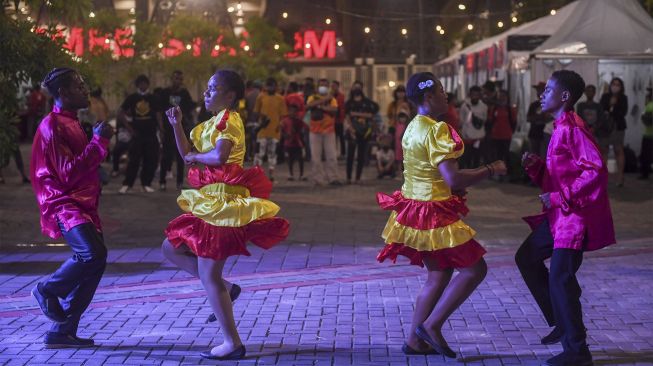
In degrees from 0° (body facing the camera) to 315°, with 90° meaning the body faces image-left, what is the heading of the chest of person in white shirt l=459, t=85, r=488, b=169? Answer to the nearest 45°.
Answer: approximately 0°

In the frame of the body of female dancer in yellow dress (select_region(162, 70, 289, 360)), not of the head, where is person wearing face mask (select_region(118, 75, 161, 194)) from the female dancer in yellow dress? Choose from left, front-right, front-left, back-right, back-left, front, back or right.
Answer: right

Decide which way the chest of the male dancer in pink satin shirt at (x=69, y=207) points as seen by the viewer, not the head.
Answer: to the viewer's right

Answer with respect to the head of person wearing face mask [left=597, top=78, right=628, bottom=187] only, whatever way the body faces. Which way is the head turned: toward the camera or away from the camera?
toward the camera

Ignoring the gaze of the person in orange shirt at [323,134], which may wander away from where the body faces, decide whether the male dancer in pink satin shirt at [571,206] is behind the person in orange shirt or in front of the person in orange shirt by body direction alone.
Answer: in front

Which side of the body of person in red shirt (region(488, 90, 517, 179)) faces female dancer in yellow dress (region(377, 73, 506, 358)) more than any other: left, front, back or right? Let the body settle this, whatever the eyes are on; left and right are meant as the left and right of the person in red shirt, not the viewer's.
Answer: front

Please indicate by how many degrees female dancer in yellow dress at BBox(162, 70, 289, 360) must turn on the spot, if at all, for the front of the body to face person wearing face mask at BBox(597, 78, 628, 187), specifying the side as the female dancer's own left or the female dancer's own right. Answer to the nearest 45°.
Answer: approximately 135° to the female dancer's own right

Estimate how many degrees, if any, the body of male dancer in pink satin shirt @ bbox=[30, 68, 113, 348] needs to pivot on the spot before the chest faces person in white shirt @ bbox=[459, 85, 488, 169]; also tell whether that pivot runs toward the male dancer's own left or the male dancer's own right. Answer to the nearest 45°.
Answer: approximately 45° to the male dancer's own left

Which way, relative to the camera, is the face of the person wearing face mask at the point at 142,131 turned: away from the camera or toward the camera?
toward the camera

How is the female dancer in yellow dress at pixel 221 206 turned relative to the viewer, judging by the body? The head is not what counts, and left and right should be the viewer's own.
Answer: facing to the left of the viewer

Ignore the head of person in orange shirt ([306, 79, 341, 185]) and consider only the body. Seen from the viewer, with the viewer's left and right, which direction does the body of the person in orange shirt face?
facing the viewer

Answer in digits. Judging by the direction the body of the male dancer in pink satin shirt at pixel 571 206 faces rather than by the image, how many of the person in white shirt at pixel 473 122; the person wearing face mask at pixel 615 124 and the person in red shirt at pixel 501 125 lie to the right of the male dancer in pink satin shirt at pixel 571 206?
3

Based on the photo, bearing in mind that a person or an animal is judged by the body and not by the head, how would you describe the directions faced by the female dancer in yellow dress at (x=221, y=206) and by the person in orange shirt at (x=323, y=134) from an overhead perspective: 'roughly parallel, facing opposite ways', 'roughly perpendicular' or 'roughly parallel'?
roughly perpendicular

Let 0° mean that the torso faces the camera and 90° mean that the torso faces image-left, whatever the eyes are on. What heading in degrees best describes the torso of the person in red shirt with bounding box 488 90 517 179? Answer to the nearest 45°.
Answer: approximately 0°

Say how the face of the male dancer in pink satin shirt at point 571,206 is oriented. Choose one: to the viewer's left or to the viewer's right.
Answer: to the viewer's left

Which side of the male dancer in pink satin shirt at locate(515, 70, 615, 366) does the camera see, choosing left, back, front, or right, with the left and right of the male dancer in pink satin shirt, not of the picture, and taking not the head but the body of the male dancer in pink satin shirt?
left

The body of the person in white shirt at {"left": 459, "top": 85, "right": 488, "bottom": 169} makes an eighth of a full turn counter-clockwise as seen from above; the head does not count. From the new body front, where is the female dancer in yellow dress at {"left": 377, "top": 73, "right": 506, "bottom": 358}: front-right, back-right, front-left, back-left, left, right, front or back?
front-right
